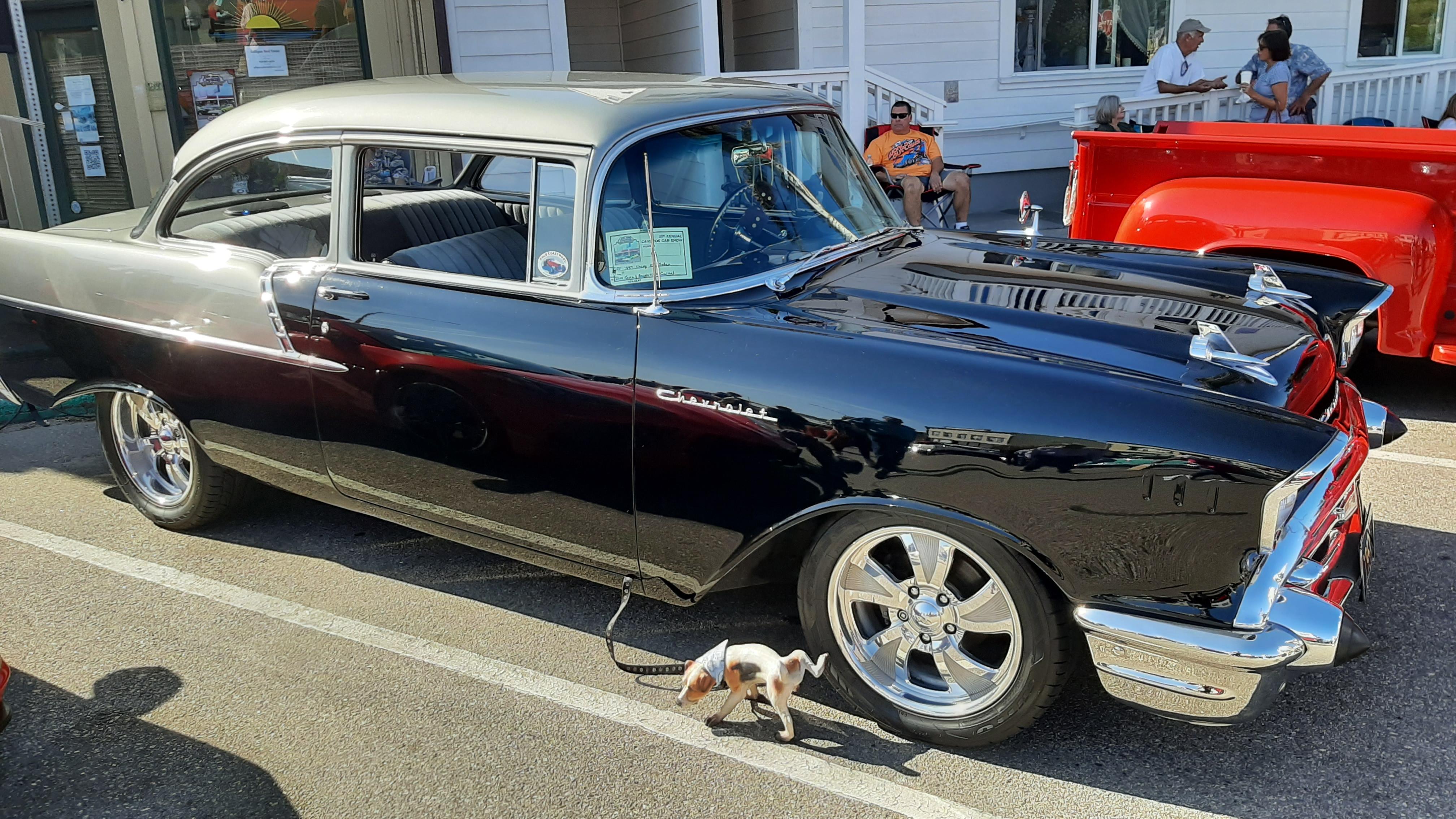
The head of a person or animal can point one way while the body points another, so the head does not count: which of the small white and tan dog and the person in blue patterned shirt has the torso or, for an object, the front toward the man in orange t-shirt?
the person in blue patterned shirt

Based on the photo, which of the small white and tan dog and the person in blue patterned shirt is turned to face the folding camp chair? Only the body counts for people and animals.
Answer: the person in blue patterned shirt

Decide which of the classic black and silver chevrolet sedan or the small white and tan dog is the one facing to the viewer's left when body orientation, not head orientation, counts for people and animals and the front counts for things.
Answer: the small white and tan dog

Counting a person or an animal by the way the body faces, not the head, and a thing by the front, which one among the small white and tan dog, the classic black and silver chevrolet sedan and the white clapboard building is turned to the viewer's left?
the small white and tan dog

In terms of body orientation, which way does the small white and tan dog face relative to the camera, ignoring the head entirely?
to the viewer's left

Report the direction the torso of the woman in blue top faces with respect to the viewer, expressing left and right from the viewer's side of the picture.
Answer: facing to the left of the viewer

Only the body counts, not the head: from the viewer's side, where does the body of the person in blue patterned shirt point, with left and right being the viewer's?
facing the viewer and to the left of the viewer

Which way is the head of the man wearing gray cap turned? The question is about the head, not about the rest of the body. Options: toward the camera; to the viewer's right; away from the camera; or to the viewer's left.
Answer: to the viewer's right

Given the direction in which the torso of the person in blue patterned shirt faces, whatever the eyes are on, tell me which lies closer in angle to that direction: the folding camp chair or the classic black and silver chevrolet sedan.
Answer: the folding camp chair

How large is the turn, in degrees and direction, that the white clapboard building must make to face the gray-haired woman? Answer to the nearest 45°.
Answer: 0° — it already faces them

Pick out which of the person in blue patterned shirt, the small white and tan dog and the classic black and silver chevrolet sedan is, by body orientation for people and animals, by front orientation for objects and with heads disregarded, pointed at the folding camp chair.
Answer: the person in blue patterned shirt

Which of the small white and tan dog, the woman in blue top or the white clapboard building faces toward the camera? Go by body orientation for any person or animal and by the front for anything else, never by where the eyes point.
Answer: the white clapboard building

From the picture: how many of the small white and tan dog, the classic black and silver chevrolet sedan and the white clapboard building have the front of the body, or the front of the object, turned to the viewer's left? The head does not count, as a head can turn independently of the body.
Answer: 1

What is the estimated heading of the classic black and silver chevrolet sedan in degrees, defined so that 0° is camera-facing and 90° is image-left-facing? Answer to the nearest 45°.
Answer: approximately 315°
